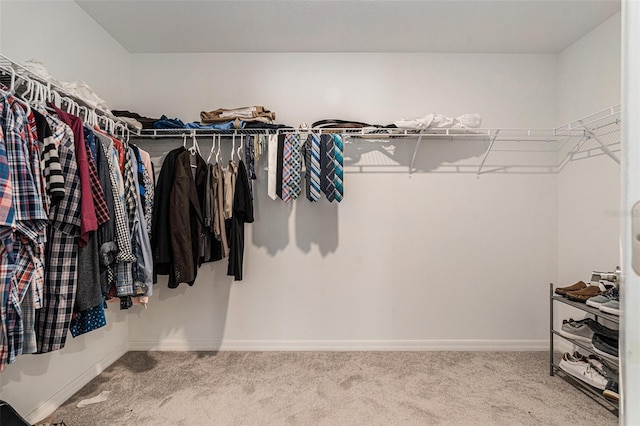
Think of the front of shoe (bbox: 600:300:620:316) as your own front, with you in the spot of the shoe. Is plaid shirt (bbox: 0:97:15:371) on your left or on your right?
on your left

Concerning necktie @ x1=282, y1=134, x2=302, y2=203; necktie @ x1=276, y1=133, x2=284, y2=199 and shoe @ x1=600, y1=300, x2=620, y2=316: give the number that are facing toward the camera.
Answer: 2

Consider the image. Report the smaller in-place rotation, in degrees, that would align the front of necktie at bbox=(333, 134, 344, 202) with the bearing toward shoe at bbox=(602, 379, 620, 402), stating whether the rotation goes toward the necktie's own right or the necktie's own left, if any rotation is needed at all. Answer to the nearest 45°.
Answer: approximately 90° to the necktie's own left

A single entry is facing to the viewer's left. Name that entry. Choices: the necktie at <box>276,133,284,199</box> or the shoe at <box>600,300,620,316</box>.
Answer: the shoe

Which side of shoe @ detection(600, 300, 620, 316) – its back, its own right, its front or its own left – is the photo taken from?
left

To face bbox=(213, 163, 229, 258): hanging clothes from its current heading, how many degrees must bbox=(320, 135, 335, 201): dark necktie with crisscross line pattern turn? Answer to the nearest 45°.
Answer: approximately 90° to its right

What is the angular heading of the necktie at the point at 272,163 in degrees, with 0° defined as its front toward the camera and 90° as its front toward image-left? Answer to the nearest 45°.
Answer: approximately 0°
